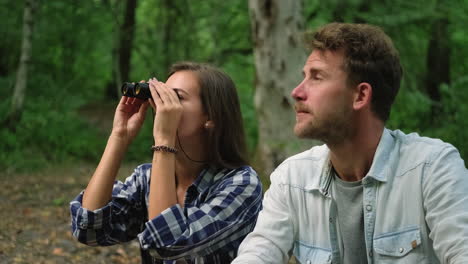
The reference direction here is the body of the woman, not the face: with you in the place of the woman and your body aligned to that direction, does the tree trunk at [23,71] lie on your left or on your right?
on your right

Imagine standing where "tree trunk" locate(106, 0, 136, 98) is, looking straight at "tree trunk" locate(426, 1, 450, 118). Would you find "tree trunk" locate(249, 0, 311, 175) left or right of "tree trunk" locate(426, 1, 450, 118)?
right

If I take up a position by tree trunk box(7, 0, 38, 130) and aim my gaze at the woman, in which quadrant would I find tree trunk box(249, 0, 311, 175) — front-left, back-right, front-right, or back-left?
front-left

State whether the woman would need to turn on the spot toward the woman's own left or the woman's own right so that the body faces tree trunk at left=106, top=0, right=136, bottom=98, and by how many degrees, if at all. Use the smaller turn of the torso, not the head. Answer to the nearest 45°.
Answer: approximately 135° to the woman's own right

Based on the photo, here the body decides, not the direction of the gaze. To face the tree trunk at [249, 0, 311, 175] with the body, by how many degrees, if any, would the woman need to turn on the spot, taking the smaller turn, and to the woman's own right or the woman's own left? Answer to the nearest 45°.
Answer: approximately 135° to the woman's own right

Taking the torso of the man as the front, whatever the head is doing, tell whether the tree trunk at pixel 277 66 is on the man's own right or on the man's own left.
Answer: on the man's own right

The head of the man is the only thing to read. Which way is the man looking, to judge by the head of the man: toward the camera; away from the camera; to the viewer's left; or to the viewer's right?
to the viewer's left

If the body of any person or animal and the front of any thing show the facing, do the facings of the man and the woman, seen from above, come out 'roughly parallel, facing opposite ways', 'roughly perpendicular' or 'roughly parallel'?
roughly parallel

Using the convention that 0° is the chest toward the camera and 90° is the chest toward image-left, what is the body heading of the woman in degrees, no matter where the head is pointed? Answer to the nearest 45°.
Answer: approximately 45°

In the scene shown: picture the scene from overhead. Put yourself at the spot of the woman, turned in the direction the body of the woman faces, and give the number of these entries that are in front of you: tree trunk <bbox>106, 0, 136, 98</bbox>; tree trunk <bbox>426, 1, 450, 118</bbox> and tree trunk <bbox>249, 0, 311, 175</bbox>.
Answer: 0

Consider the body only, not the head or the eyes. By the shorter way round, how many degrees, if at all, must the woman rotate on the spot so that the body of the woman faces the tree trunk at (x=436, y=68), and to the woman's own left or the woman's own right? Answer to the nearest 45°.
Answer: approximately 180°

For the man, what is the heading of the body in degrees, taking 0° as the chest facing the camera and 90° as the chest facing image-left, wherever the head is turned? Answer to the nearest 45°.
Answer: approximately 45°

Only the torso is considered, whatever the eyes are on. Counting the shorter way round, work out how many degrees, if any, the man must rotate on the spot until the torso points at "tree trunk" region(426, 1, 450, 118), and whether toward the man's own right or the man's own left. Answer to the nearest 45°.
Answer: approximately 135° to the man's own right

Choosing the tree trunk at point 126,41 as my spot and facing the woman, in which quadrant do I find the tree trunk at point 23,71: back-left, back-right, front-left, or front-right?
front-right

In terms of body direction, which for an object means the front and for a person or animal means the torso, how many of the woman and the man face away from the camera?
0
